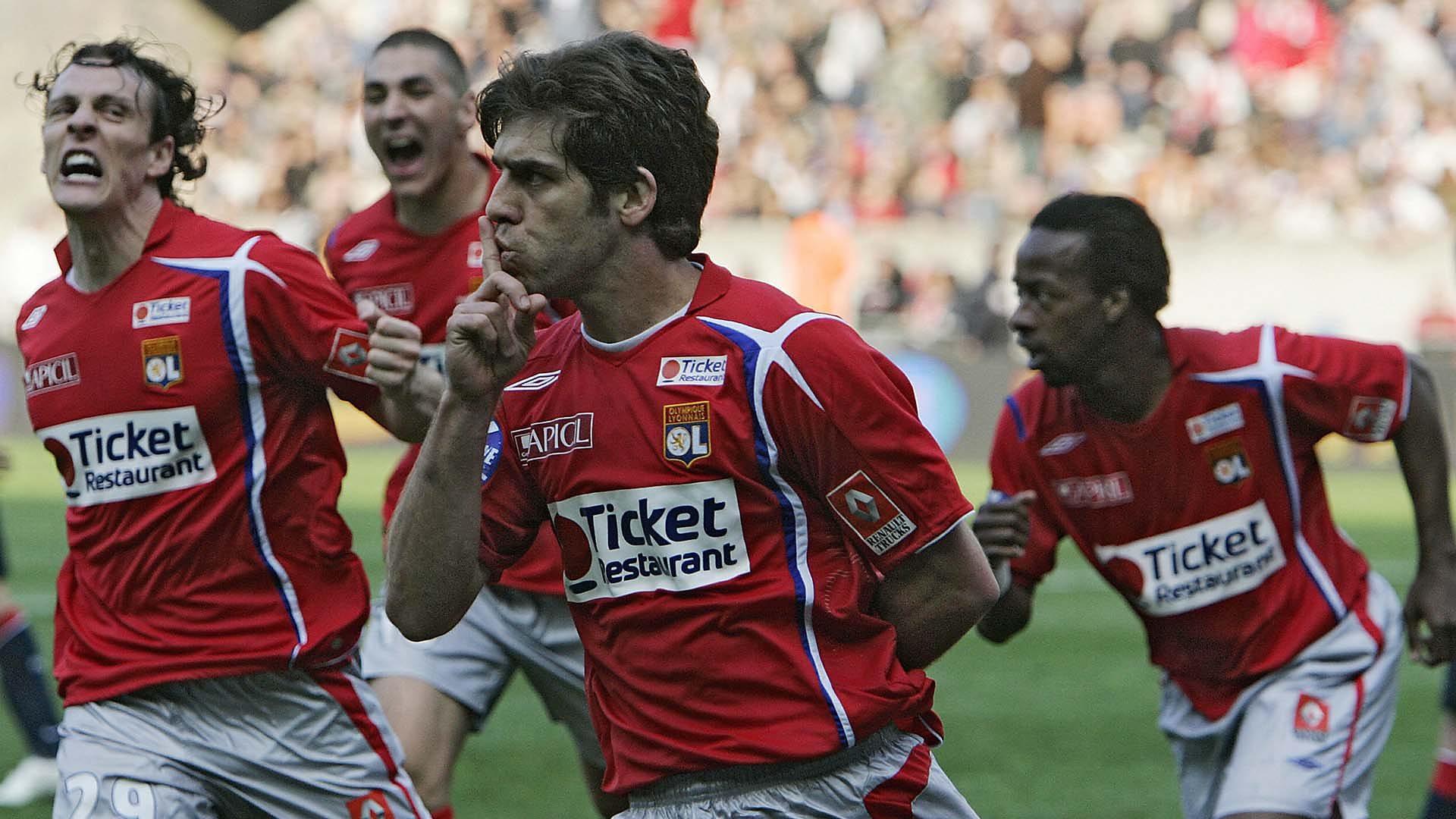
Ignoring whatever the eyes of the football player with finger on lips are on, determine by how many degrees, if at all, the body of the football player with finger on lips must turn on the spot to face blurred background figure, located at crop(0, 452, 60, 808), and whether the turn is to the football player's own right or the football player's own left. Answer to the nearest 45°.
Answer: approximately 90° to the football player's own right

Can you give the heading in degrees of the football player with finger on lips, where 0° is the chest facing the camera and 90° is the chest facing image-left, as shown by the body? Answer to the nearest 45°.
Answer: approximately 45°

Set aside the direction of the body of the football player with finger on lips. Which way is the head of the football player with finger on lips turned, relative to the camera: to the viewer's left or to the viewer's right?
to the viewer's left
